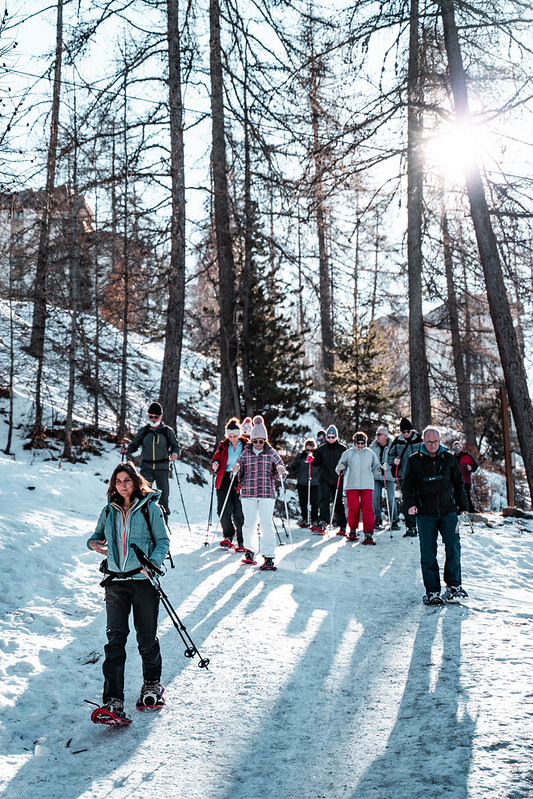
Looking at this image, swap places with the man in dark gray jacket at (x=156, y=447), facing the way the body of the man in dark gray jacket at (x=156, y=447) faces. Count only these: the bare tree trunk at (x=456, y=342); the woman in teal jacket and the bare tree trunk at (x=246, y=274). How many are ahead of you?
1

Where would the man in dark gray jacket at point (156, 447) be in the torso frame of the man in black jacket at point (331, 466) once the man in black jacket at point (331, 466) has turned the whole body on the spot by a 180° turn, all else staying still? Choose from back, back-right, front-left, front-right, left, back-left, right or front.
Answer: back-left

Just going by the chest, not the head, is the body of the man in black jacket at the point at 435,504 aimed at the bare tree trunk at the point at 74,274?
no

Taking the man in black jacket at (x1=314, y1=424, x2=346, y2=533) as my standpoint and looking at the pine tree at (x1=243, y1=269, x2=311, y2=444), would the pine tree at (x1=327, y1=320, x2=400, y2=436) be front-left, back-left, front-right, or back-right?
front-right

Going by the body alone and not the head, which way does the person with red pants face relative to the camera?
toward the camera

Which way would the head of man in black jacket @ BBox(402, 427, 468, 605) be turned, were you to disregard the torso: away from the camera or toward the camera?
toward the camera

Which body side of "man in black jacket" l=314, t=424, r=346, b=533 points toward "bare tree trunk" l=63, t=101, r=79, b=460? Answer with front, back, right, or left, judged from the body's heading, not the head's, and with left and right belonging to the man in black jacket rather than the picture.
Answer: right

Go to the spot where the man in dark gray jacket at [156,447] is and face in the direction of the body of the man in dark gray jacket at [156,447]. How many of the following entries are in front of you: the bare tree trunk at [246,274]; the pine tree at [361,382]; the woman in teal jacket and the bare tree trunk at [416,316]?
1

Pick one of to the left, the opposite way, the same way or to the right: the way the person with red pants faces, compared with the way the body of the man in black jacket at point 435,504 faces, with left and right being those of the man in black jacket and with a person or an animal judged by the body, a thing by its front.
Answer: the same way

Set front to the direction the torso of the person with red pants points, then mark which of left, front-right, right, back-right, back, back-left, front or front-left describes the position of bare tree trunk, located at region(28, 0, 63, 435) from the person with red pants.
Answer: right

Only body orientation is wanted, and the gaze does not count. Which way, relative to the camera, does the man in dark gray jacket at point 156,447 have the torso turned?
toward the camera

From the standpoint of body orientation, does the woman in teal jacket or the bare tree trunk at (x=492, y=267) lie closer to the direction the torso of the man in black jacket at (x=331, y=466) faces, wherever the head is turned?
the woman in teal jacket

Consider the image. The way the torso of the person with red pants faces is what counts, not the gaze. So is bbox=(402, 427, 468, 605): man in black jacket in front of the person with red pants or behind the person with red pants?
in front

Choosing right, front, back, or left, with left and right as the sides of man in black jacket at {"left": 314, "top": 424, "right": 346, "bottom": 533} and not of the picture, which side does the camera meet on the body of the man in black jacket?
front

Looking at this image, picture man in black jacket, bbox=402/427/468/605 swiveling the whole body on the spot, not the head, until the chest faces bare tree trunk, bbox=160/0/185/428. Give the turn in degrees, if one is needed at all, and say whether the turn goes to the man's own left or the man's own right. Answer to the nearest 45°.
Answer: approximately 135° to the man's own right

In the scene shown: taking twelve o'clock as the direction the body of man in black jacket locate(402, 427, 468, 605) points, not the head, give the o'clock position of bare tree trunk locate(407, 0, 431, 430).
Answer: The bare tree trunk is roughly at 6 o'clock from the man in black jacket.

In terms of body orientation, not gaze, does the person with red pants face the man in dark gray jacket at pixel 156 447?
no

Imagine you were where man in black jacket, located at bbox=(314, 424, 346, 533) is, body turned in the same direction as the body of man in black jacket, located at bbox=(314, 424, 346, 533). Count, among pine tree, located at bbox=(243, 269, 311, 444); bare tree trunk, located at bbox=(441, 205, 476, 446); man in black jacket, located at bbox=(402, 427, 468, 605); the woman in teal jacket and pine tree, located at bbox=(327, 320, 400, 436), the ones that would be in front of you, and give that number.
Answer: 2

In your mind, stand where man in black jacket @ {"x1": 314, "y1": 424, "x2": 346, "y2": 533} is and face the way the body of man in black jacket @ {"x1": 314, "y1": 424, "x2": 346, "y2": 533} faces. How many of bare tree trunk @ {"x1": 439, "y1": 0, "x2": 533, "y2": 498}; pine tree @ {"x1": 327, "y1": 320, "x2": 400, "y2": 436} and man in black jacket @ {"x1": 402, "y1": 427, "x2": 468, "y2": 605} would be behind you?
1
